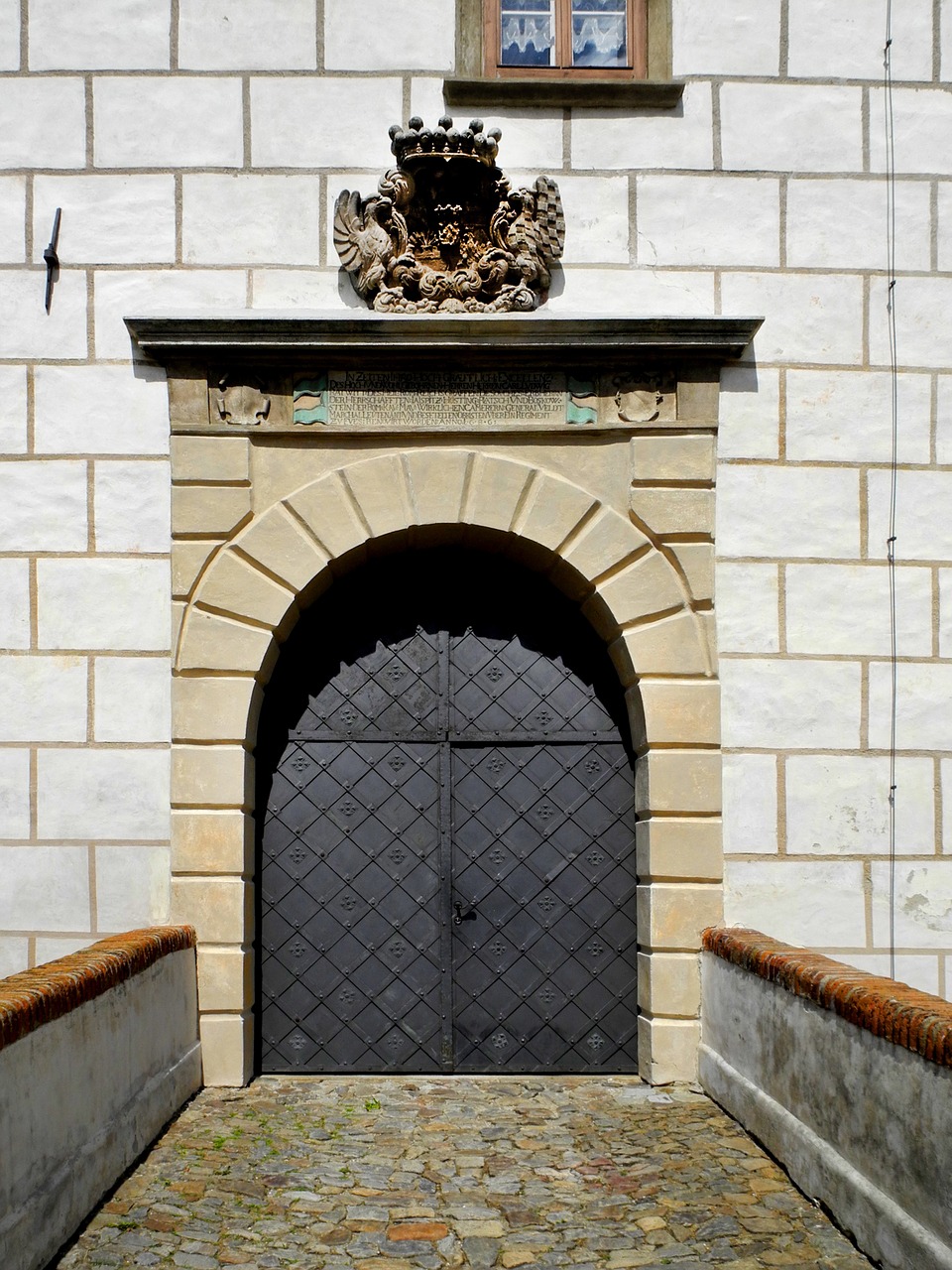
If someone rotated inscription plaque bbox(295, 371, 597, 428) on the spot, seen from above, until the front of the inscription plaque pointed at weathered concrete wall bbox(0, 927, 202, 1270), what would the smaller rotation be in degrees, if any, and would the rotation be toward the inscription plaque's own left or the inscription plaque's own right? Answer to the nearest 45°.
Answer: approximately 45° to the inscription plaque's own right

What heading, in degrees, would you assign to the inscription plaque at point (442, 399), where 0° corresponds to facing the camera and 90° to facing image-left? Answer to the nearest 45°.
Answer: approximately 0°

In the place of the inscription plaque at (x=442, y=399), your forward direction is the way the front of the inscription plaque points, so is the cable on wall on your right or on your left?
on your left

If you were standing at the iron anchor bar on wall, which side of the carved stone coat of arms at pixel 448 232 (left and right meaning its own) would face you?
right

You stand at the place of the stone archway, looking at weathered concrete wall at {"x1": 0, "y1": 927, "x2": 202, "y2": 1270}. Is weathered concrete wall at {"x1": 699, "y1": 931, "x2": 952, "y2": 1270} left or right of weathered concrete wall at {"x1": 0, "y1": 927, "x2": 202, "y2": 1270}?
left

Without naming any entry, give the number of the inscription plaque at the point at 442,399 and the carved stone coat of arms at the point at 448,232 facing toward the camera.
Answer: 2
